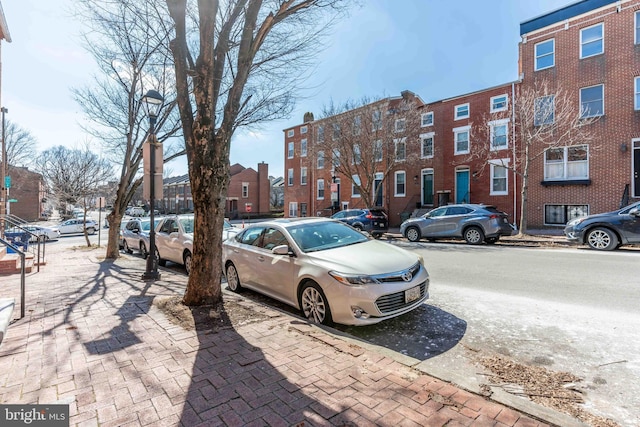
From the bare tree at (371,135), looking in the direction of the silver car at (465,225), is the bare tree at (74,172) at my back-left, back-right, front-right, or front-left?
back-right

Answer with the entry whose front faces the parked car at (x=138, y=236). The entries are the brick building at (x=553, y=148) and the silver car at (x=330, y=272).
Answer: the brick building

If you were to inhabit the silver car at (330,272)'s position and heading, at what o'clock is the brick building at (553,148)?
The brick building is roughly at 9 o'clock from the silver car.

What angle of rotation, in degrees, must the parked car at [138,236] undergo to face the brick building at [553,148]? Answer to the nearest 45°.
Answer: approximately 45° to its left

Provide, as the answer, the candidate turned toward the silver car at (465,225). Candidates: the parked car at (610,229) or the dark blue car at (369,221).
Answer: the parked car

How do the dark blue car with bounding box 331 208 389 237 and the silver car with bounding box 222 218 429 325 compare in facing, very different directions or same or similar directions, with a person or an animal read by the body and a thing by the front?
very different directions

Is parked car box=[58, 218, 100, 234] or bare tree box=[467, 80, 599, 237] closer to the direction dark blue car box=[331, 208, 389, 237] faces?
the parked car

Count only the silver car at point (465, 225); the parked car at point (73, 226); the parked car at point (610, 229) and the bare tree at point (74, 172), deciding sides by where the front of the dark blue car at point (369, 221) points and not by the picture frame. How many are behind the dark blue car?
2

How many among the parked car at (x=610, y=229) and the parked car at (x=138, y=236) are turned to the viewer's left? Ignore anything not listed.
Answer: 1

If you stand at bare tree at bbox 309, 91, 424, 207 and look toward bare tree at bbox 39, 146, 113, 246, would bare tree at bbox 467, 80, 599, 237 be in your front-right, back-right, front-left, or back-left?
back-left

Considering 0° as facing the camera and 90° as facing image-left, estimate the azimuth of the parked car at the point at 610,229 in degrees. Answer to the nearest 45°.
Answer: approximately 90°
